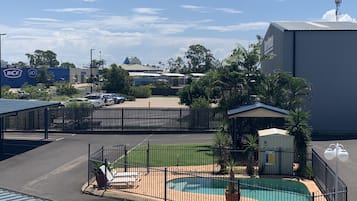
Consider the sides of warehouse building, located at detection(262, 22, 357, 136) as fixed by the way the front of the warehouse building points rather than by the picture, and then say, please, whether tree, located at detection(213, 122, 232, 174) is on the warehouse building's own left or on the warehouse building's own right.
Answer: on the warehouse building's own left

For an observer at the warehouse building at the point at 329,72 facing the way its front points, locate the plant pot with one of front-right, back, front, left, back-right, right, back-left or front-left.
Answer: left

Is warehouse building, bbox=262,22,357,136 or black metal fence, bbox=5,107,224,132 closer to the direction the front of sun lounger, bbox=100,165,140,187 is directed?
the warehouse building

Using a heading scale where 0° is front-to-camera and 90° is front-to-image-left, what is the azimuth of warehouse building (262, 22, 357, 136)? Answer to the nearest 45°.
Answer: approximately 90°

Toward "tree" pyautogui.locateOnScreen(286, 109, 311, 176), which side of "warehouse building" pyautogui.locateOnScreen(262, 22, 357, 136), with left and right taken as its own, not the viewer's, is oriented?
left

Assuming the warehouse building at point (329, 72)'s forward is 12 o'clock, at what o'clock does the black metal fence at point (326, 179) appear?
The black metal fence is roughly at 9 o'clock from the warehouse building.

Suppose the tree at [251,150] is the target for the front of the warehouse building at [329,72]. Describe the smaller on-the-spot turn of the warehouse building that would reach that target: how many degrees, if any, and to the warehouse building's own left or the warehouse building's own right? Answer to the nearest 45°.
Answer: approximately 90° to the warehouse building's own left

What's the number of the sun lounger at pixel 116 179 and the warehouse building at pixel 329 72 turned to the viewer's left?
1

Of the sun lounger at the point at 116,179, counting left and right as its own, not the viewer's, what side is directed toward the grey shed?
front

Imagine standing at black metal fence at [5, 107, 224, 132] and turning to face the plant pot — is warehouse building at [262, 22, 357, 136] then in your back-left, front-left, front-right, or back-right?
front-left

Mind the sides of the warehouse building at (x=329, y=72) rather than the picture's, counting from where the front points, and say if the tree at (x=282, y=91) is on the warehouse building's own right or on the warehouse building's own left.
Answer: on the warehouse building's own left

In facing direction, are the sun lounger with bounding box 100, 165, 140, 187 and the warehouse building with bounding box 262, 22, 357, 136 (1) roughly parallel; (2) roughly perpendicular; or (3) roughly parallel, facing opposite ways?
roughly parallel, facing opposite ways

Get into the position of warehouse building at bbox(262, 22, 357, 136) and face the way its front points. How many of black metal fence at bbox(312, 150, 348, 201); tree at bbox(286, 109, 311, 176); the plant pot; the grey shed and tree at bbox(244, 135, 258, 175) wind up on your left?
5

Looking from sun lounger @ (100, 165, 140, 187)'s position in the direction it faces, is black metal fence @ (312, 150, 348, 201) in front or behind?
in front

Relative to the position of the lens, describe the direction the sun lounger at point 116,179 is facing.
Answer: facing to the right of the viewer
